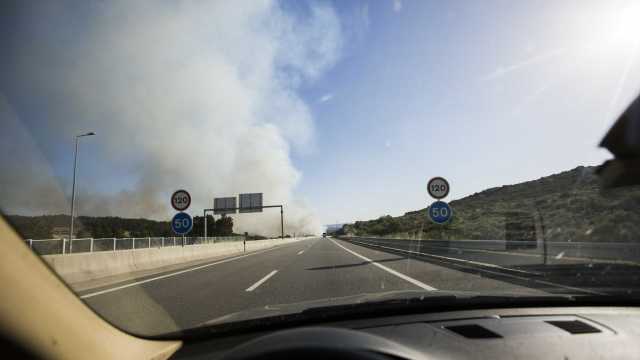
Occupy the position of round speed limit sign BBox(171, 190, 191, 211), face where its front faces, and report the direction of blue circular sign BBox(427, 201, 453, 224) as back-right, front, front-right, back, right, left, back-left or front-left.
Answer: front-left

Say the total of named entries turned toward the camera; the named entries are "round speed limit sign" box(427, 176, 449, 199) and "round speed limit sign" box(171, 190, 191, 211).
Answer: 2

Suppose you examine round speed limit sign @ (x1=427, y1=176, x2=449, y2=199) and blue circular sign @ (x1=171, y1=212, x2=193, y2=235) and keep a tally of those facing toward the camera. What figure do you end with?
2

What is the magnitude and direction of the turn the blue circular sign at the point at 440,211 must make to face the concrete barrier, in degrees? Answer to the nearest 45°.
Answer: approximately 90° to its right

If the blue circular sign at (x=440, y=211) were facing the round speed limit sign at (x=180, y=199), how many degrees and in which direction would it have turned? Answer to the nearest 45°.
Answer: approximately 90° to its right

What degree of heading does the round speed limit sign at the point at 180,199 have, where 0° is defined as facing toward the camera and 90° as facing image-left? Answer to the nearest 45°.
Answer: approximately 0°

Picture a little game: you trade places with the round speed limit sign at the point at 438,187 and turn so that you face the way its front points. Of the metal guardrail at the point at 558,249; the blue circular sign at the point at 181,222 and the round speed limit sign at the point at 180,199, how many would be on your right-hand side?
2

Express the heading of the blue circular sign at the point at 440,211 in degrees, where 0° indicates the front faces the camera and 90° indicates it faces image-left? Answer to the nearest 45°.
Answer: approximately 0°
